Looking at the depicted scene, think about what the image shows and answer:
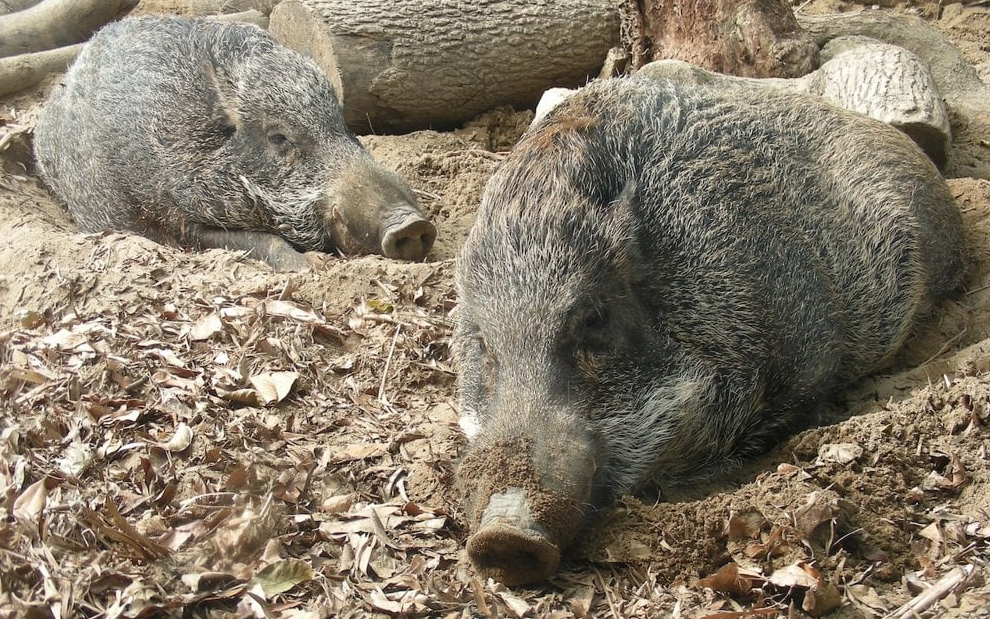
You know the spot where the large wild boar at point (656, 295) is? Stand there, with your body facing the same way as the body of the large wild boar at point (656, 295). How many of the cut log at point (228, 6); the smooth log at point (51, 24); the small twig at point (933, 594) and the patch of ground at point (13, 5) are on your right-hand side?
3

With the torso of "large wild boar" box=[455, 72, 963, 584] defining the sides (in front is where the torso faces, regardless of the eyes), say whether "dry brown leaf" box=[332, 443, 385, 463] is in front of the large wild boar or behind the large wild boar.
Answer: in front

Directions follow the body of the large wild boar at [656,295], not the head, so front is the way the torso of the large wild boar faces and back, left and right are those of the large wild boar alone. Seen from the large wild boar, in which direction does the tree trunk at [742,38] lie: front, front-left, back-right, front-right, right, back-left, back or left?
back-right

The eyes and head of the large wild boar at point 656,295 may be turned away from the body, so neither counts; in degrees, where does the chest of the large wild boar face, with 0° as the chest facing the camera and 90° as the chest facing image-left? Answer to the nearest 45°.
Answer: approximately 45°

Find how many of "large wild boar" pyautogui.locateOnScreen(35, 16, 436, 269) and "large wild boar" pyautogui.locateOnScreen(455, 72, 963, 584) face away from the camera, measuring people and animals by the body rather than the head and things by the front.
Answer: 0

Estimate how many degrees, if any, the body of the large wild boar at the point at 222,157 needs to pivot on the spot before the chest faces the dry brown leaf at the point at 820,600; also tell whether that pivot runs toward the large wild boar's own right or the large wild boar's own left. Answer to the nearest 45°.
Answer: approximately 45° to the large wild boar's own right

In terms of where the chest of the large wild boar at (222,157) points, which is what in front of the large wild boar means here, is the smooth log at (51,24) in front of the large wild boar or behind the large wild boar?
behind

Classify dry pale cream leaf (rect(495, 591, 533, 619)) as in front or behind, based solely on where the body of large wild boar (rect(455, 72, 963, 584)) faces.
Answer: in front

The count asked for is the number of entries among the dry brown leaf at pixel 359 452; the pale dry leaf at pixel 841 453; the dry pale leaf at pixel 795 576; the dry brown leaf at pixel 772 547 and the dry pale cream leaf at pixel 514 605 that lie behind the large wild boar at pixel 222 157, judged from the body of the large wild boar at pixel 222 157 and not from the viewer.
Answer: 0

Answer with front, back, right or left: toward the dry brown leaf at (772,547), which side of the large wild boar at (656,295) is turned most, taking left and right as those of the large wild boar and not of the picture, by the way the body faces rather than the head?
left

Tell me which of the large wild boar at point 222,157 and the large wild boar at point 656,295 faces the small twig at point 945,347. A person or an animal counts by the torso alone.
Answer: the large wild boar at point 222,157

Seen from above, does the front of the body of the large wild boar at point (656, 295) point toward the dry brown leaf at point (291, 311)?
no

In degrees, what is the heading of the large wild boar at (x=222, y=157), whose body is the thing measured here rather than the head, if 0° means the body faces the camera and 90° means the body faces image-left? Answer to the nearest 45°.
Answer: approximately 315°

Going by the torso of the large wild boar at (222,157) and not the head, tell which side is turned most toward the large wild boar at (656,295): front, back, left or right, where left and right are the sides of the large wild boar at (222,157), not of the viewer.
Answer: front

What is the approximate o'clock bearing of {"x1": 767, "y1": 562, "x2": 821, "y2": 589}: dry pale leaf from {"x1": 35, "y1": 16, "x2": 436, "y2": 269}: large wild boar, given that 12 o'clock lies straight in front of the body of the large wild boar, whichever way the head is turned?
The dry pale leaf is roughly at 1 o'clock from the large wild boar.

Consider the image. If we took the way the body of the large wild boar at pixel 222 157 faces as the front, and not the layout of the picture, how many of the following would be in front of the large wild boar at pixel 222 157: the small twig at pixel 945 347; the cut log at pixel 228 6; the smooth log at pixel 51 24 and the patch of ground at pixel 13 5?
1

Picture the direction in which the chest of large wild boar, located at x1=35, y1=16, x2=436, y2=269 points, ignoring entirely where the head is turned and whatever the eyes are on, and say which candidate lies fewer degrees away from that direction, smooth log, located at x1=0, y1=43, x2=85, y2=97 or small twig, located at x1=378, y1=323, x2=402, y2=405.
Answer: the small twig

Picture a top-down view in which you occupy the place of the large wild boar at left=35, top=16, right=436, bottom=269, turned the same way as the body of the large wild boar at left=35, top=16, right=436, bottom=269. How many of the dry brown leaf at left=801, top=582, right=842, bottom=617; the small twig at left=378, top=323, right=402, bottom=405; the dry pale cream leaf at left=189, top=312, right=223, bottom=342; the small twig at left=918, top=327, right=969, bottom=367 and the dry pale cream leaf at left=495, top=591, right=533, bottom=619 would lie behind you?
0

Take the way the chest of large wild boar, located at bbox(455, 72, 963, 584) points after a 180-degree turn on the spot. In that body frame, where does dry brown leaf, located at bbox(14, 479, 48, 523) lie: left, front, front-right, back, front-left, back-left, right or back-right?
back

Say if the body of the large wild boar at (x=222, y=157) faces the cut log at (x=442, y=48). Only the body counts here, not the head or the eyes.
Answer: no

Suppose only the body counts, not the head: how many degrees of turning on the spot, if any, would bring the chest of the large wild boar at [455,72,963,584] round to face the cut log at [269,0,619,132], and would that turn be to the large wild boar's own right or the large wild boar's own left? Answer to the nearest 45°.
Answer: approximately 90° to the large wild boar's own right
